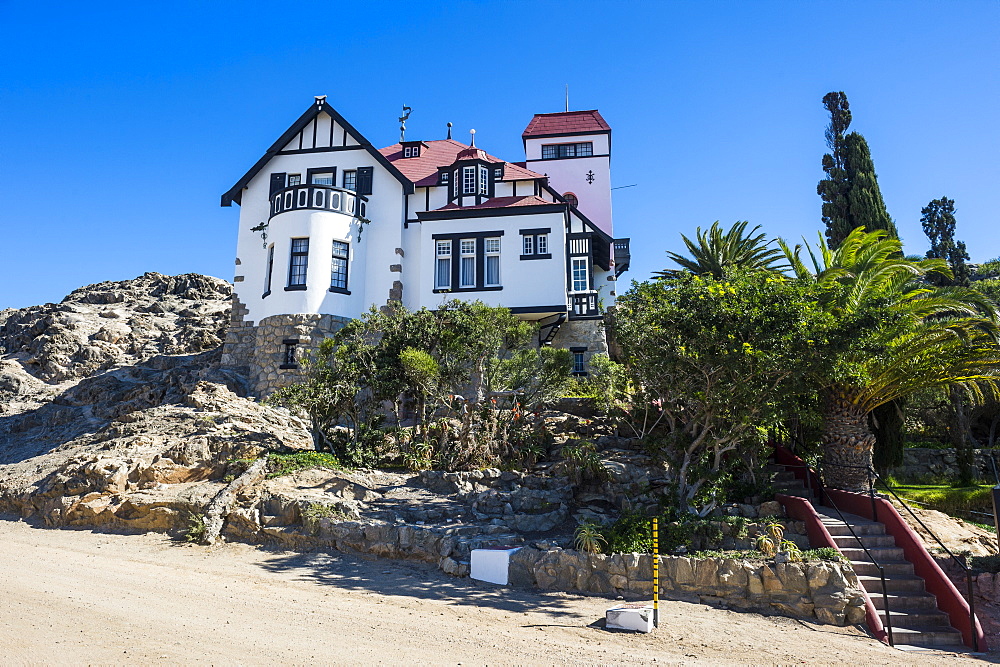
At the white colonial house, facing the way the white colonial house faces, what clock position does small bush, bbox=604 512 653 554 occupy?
The small bush is roughly at 11 o'clock from the white colonial house.

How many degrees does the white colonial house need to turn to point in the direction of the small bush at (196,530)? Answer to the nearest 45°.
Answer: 0° — it already faces it

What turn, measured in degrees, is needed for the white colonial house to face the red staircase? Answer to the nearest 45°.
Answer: approximately 45° to its left

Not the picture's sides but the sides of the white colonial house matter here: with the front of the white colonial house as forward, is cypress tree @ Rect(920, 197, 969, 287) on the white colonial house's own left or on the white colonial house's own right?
on the white colonial house's own left

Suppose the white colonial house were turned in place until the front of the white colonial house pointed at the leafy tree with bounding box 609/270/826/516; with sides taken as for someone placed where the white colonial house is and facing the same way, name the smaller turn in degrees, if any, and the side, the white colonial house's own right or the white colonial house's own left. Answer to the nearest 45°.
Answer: approximately 45° to the white colonial house's own left

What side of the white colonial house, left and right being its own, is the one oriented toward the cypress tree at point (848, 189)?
left

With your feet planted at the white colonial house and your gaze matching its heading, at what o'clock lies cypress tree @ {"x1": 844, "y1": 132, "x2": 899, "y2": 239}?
The cypress tree is roughly at 9 o'clock from the white colonial house.

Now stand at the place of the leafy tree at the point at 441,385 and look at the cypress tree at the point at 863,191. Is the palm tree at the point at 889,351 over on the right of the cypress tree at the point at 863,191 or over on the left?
right

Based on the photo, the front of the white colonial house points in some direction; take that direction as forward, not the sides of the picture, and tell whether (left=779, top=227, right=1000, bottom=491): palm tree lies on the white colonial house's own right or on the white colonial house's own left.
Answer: on the white colonial house's own left

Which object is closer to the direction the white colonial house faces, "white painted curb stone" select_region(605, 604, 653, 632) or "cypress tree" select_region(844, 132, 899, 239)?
the white painted curb stone

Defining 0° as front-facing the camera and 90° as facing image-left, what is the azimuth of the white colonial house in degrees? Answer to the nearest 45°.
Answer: approximately 0°

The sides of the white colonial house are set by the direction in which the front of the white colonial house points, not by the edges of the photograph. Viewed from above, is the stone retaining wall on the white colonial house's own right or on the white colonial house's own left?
on the white colonial house's own left
